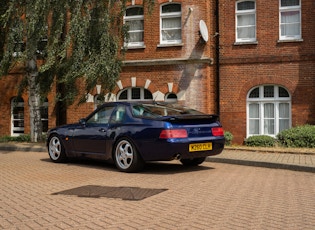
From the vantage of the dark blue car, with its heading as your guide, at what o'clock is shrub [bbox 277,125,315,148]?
The shrub is roughly at 3 o'clock from the dark blue car.

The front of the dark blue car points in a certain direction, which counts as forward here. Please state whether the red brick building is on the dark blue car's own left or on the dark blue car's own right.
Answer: on the dark blue car's own right

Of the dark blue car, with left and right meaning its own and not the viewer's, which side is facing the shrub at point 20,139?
front

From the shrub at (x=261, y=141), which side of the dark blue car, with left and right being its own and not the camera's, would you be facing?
right

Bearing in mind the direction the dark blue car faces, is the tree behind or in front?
in front

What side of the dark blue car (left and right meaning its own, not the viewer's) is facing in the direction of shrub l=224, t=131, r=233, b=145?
right

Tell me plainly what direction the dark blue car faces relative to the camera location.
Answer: facing away from the viewer and to the left of the viewer
